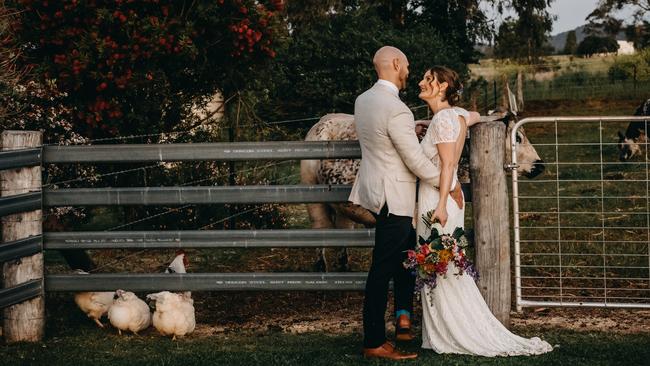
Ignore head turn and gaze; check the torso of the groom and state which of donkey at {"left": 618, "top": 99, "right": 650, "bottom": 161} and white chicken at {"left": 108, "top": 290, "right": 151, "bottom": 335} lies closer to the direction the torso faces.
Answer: the donkey

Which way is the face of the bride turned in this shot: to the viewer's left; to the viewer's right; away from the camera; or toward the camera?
to the viewer's left

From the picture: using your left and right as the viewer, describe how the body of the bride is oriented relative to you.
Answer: facing to the left of the viewer

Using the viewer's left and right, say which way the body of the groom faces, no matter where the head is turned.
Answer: facing away from the viewer and to the right of the viewer

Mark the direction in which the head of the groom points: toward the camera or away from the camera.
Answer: away from the camera

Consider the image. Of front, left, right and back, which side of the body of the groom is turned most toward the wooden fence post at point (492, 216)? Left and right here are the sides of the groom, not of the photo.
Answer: front
